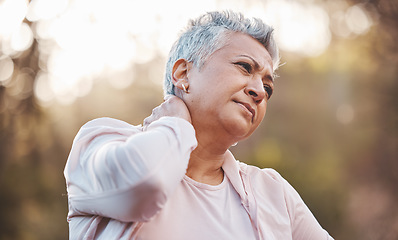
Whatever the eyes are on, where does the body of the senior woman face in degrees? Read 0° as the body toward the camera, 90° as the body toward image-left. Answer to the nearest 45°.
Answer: approximately 315°
